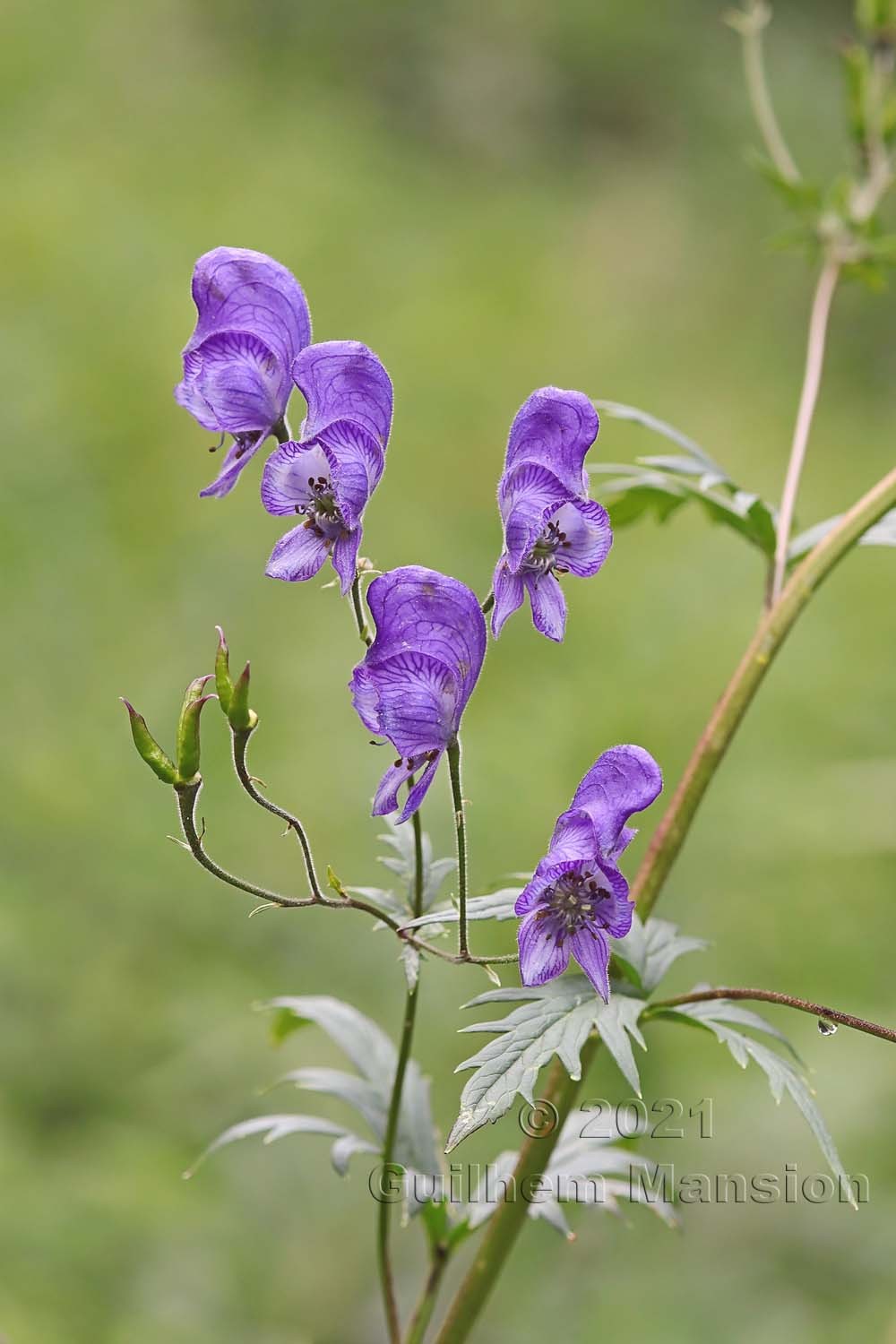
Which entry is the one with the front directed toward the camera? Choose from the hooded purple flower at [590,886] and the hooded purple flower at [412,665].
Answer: the hooded purple flower at [590,886]

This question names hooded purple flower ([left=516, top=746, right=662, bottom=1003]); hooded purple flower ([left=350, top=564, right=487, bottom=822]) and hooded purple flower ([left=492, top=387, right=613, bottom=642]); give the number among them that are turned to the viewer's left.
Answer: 1

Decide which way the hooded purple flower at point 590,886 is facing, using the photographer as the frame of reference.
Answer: facing the viewer

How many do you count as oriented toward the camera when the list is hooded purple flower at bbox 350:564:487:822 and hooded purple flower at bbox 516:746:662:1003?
1

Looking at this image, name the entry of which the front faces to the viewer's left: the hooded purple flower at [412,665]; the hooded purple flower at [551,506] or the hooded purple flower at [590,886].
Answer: the hooded purple flower at [412,665]

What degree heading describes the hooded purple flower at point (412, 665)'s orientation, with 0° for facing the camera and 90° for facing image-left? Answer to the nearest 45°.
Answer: approximately 90°
